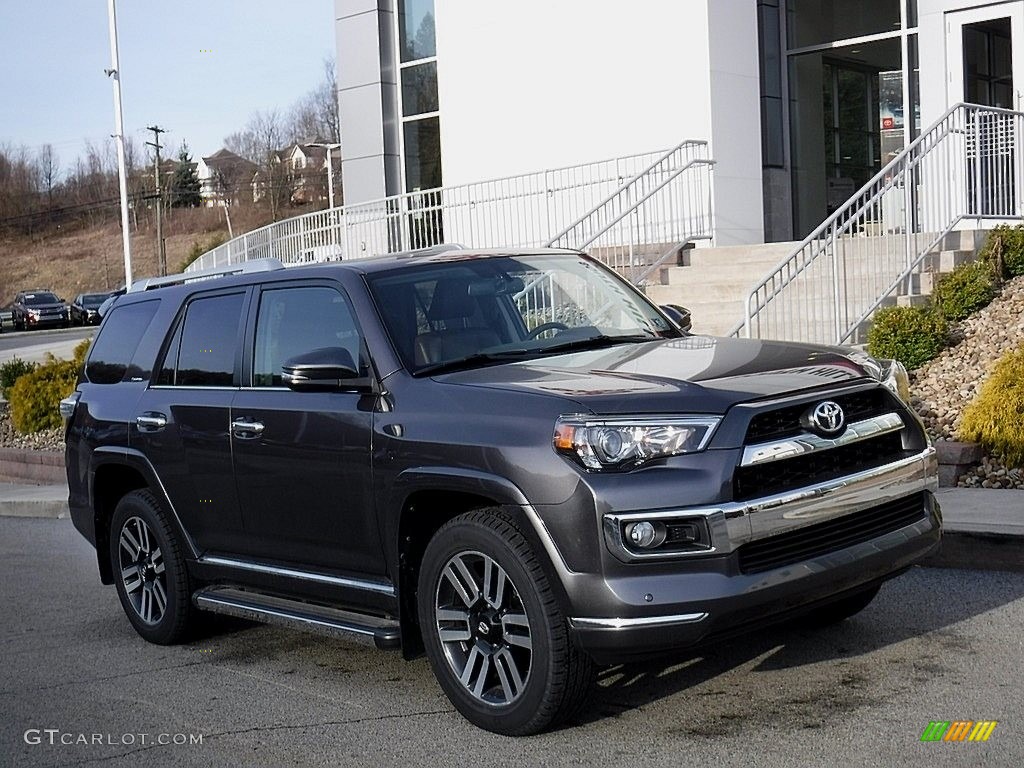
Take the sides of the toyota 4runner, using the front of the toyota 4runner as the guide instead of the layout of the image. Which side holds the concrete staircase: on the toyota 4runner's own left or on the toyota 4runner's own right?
on the toyota 4runner's own left

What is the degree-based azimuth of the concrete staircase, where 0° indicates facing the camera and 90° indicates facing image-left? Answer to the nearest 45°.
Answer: approximately 45°

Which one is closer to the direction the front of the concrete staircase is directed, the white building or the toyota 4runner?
the toyota 4runner

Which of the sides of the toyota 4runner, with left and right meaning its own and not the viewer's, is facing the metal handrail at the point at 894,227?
left

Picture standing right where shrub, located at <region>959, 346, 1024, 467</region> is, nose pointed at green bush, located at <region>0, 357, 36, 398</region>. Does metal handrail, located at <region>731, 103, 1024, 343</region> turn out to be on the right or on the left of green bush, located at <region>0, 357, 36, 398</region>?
right

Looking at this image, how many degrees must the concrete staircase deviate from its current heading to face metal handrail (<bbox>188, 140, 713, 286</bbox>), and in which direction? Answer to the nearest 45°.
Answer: approximately 90° to its right

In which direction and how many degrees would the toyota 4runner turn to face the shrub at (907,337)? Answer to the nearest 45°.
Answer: approximately 90° to its left

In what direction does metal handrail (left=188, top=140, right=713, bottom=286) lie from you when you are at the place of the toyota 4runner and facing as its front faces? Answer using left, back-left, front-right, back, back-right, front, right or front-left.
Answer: back-left

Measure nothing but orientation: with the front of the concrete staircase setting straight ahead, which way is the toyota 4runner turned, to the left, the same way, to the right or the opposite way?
to the left
